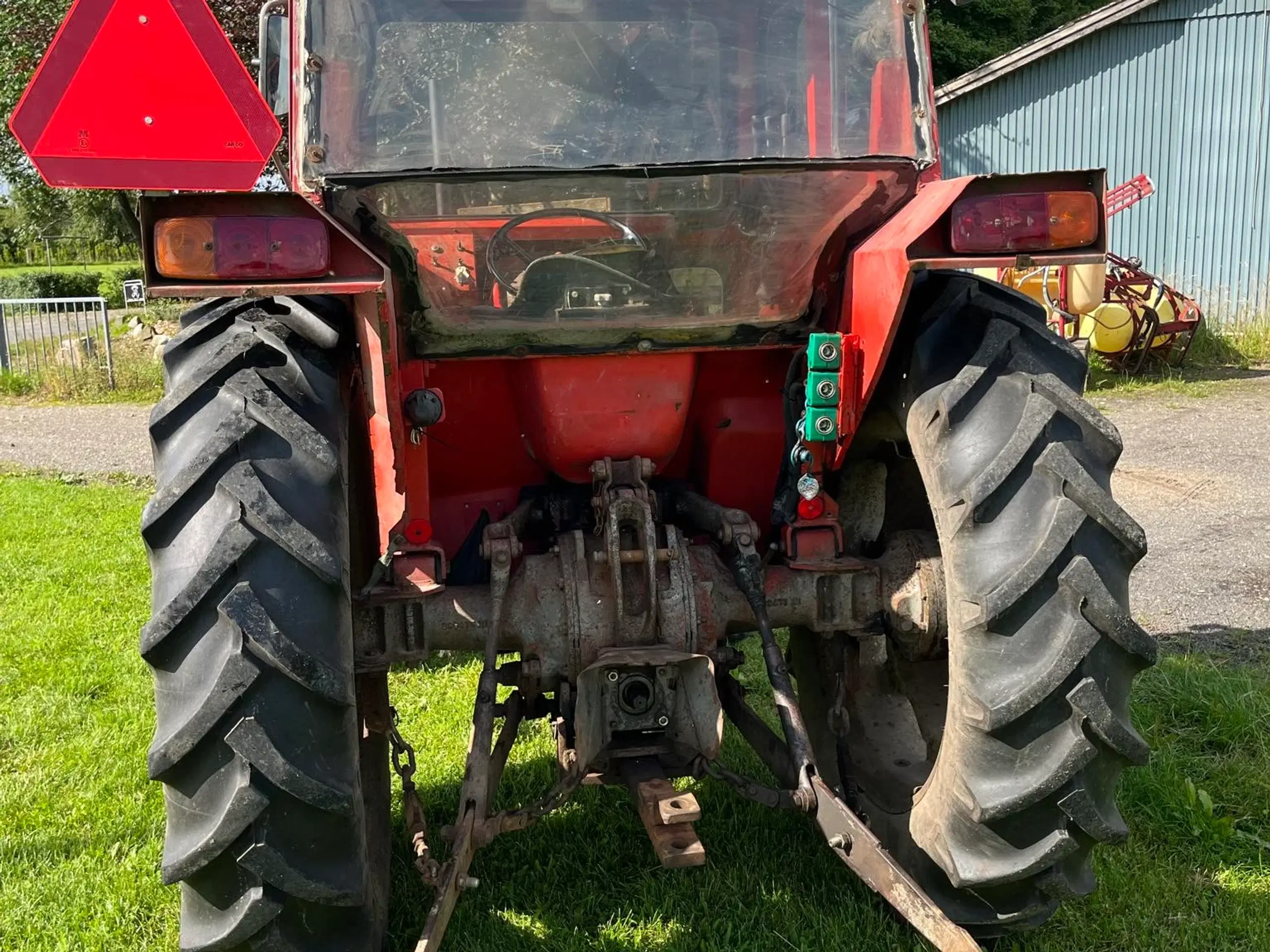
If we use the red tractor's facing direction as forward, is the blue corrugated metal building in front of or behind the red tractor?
in front

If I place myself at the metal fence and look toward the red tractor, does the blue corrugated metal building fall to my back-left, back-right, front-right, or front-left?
front-left

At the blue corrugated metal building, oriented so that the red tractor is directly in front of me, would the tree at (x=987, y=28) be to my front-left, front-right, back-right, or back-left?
back-right

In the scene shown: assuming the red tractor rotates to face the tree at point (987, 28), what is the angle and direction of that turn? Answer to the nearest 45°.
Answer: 0° — it already faces it

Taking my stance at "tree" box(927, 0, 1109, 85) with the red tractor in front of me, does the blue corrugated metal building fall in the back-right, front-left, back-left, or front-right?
front-left

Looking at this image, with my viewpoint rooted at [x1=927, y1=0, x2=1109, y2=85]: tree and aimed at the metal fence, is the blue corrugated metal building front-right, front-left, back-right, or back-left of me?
front-left

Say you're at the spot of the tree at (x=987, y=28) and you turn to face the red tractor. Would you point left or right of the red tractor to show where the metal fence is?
right

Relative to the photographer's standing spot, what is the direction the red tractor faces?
facing away from the viewer

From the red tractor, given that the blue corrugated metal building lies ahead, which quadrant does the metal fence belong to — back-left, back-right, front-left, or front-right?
front-left

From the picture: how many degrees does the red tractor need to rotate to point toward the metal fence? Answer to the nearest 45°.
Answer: approximately 45° to its left
